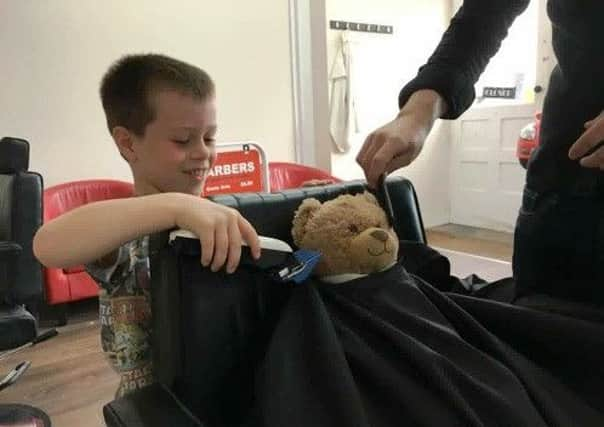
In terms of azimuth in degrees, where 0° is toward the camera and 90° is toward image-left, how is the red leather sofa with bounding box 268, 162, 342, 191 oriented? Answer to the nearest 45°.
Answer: approximately 315°

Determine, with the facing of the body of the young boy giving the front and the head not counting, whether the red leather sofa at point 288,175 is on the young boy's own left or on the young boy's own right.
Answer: on the young boy's own left

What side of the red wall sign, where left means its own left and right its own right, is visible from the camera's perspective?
front

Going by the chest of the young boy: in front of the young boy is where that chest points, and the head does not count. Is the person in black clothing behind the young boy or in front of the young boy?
in front

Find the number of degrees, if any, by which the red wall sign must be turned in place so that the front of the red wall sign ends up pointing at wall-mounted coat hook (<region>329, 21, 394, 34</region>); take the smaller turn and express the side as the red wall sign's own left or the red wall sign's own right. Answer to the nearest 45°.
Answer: approximately 135° to the red wall sign's own left

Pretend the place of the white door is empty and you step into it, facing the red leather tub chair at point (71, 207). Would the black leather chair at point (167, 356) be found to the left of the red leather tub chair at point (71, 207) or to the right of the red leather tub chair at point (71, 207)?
left

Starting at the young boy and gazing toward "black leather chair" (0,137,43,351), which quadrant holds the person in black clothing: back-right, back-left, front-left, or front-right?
back-right

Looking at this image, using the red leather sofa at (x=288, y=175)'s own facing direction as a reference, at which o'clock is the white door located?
The white door is roughly at 9 o'clock from the red leather sofa.

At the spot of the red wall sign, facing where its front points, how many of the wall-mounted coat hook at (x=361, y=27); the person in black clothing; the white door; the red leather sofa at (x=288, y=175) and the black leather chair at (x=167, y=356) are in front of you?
2

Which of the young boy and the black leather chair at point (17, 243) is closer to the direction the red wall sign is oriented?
the young boy

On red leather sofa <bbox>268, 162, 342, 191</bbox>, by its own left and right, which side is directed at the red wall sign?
right

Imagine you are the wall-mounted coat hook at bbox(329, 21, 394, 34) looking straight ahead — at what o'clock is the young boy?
The young boy is roughly at 12 o'clock from the wall-mounted coat hook.

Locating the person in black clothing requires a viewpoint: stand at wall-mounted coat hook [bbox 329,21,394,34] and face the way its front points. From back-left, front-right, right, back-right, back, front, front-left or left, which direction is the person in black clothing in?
front

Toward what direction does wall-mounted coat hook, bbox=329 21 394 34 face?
toward the camera

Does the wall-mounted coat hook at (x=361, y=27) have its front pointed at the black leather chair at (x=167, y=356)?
yes
